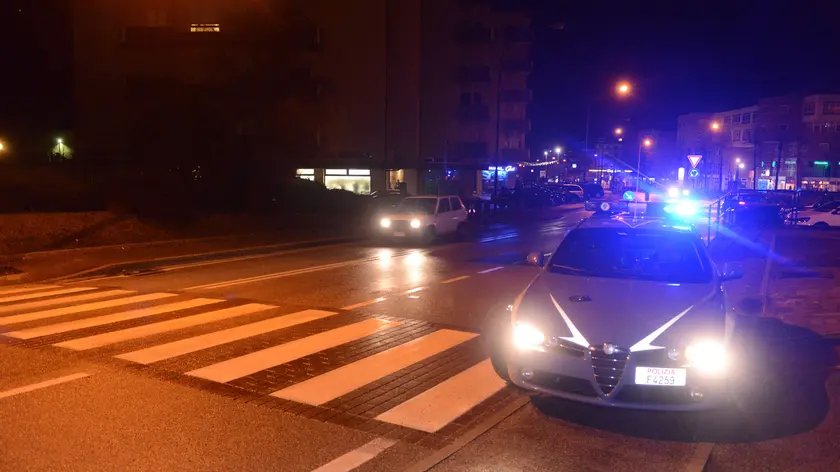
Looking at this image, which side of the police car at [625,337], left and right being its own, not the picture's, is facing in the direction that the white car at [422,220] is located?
back

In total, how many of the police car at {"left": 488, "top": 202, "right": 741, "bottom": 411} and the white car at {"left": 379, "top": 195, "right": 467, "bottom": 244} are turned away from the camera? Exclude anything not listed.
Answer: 0

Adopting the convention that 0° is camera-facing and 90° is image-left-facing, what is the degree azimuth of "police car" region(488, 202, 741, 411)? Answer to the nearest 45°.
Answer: approximately 0°

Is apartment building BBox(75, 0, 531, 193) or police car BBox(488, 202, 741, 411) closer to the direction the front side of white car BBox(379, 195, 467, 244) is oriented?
the police car

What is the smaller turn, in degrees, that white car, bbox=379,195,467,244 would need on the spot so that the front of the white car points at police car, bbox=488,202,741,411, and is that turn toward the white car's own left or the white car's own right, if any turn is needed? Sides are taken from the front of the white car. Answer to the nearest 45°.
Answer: approximately 45° to the white car's own left

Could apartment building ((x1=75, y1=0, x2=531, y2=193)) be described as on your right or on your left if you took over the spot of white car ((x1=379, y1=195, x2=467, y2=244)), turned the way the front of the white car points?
on your right

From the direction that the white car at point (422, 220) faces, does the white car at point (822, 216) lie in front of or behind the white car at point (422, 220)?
behind

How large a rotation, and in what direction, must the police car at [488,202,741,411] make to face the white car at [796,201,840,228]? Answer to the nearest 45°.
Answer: approximately 180°

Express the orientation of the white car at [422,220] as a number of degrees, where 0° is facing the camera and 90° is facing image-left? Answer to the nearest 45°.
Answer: approximately 45°

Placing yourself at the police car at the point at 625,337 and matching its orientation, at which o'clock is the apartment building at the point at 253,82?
The apartment building is roughly at 5 o'clock from the police car.

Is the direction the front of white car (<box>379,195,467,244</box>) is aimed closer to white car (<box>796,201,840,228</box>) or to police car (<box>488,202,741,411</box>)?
the police car
